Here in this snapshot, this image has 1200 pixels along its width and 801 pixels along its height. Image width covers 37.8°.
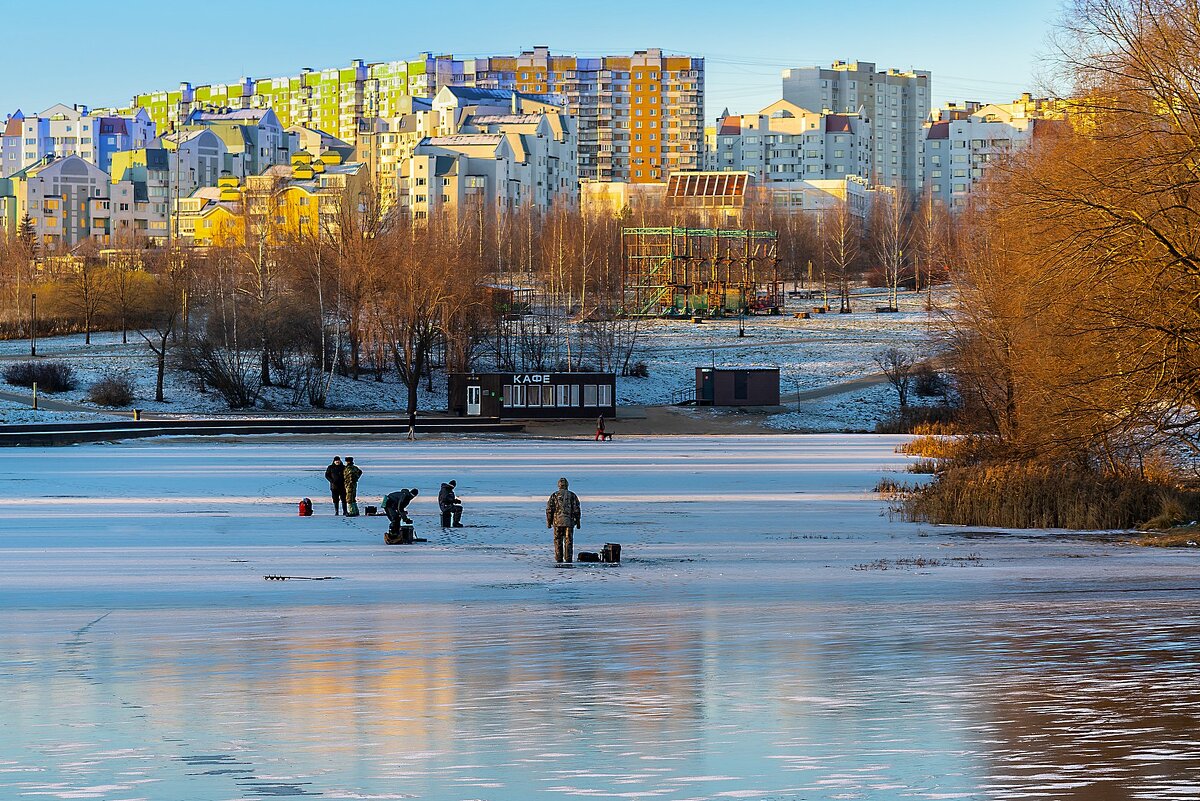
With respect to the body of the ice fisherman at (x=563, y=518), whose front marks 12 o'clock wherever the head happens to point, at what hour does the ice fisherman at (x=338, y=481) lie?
the ice fisherman at (x=338, y=481) is roughly at 11 o'clock from the ice fisherman at (x=563, y=518).

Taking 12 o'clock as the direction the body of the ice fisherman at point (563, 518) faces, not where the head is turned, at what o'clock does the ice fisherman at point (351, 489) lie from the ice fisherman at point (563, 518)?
the ice fisherman at point (351, 489) is roughly at 11 o'clock from the ice fisherman at point (563, 518).

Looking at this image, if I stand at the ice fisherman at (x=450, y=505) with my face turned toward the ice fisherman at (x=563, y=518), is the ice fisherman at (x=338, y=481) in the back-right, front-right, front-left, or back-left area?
back-right

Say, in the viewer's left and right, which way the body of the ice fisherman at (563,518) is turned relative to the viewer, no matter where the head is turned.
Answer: facing away from the viewer
